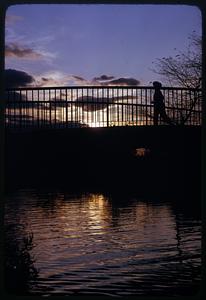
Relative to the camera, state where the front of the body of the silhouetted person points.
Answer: to the viewer's left
